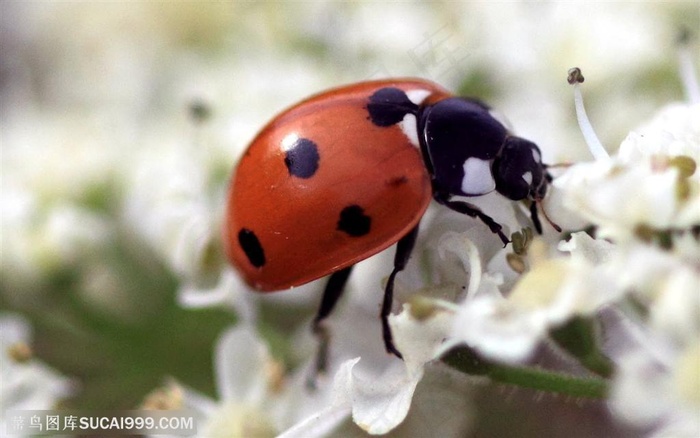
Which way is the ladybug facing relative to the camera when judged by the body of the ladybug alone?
to the viewer's right
